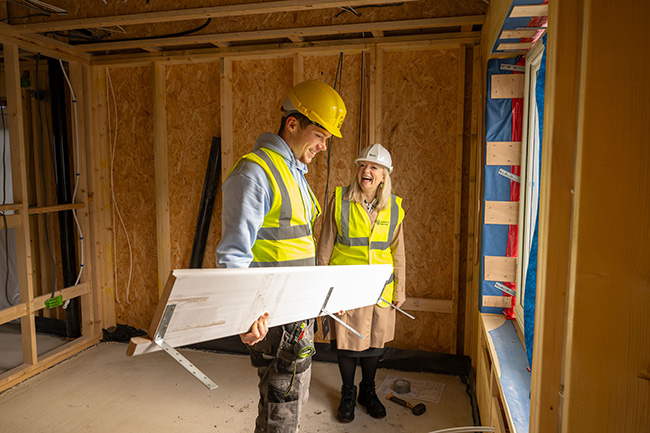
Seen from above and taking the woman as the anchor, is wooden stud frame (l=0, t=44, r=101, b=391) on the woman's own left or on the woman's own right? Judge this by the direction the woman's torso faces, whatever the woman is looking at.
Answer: on the woman's own right

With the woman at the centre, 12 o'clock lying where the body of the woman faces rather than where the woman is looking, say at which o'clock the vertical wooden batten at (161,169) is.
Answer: The vertical wooden batten is roughly at 4 o'clock from the woman.

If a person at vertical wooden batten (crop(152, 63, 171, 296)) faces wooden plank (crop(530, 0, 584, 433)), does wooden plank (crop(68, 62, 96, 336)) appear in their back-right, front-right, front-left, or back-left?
back-right

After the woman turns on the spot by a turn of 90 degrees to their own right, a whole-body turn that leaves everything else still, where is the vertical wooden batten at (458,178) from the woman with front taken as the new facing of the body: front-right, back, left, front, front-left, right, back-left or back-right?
back-right

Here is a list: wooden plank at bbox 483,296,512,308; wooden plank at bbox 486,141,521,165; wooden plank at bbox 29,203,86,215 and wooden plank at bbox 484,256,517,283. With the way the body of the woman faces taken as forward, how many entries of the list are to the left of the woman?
3

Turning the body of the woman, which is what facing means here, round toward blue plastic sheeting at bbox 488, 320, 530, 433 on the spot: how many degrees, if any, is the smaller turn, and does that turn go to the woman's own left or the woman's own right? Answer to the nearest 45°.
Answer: approximately 45° to the woman's own left

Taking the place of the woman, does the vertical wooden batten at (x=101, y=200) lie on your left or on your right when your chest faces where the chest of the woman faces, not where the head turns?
on your right

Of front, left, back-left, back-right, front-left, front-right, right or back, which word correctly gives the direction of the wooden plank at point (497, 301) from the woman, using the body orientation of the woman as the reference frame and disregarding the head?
left

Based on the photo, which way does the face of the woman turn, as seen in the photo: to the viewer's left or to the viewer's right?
to the viewer's left

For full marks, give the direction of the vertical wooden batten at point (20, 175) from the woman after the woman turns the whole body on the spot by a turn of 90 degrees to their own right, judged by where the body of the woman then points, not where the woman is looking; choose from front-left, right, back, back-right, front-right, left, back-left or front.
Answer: front

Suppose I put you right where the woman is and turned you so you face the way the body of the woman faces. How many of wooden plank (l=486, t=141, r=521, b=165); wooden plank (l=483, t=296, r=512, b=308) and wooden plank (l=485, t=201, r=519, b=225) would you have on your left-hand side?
3

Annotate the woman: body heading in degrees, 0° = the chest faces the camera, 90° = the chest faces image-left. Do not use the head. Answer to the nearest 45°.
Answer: approximately 0°

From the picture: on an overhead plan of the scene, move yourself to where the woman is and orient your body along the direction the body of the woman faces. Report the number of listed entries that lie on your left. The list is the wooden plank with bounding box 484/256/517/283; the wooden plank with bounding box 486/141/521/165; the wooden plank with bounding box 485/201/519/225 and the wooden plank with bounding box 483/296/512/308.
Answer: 4

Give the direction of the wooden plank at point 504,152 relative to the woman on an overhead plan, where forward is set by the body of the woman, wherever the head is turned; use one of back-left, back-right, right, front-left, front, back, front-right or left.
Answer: left
